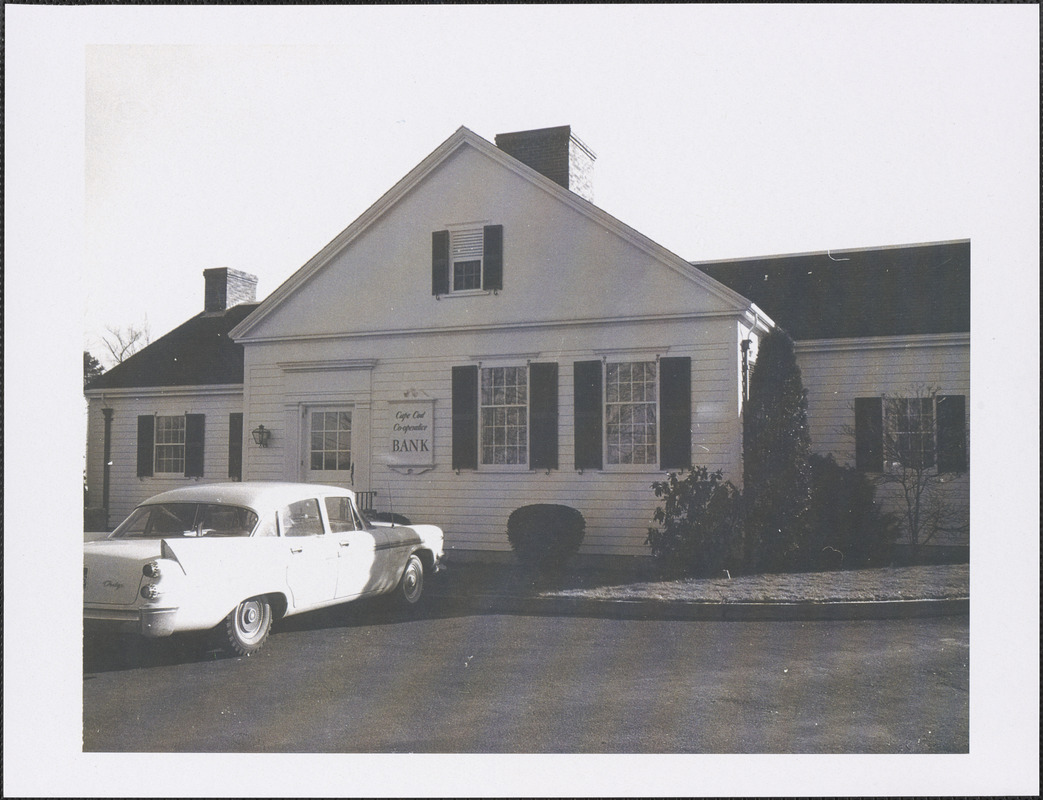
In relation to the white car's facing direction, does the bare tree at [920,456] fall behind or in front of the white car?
in front

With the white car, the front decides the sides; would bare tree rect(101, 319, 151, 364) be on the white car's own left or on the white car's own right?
on the white car's own left

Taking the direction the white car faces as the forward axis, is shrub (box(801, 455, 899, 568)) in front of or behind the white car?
in front

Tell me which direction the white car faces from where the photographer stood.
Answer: facing away from the viewer and to the right of the viewer

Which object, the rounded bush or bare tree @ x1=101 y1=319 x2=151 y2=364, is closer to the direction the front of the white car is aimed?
the rounded bush

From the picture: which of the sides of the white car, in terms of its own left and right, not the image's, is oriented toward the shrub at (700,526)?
front
